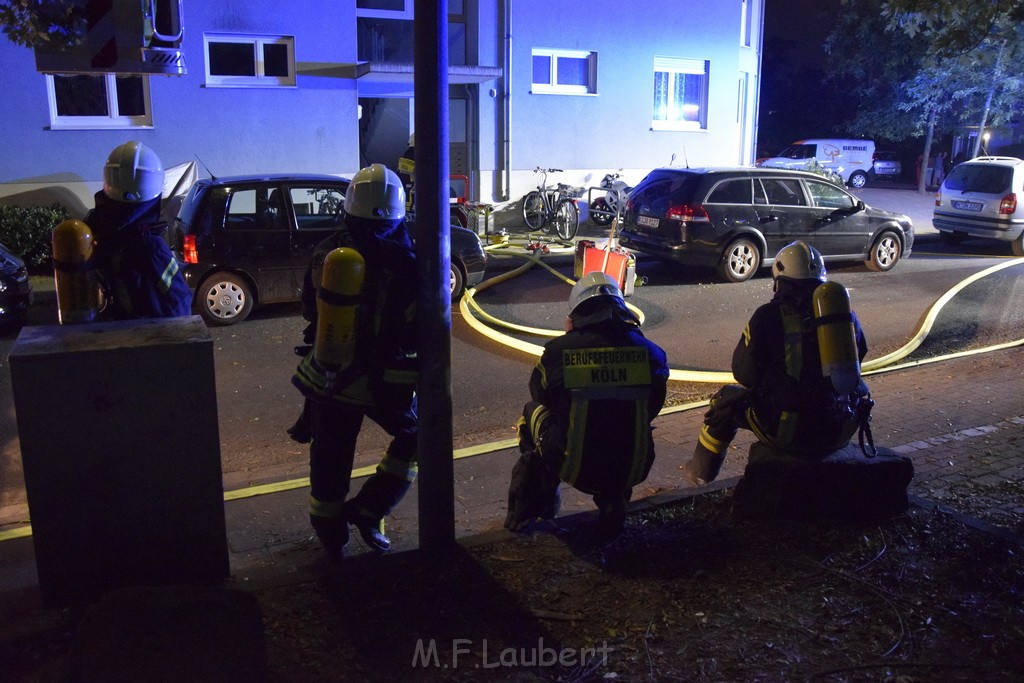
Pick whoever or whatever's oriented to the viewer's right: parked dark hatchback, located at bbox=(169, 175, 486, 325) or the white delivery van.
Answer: the parked dark hatchback

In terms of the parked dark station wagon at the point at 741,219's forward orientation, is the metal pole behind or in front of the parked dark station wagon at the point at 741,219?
behind

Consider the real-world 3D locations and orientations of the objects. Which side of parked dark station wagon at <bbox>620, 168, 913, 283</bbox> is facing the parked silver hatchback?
front

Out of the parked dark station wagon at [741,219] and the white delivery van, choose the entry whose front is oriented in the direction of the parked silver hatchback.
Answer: the parked dark station wagon

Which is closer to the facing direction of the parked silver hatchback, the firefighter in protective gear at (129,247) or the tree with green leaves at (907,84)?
the tree with green leaves

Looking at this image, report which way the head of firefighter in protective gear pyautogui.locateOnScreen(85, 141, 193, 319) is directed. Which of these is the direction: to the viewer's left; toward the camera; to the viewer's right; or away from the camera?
away from the camera

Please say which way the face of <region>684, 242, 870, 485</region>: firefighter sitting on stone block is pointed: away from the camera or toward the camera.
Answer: away from the camera

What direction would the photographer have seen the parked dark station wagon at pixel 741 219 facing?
facing away from the viewer and to the right of the viewer

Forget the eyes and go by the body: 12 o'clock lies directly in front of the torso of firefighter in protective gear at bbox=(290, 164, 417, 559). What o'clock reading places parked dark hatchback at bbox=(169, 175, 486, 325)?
The parked dark hatchback is roughly at 10 o'clock from the firefighter in protective gear.

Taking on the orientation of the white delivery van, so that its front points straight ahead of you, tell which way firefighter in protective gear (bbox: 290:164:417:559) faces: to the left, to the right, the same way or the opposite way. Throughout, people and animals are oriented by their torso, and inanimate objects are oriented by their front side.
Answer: to the right

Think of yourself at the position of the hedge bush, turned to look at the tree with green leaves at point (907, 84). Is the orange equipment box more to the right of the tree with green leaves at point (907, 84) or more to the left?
right

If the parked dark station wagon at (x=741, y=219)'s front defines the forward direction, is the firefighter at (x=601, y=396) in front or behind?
behind

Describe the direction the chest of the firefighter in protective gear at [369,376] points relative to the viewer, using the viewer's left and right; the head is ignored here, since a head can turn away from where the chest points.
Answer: facing away from the viewer and to the right of the viewer

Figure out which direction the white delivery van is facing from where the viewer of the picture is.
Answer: facing to the left of the viewer

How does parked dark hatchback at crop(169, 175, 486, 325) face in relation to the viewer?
to the viewer's right

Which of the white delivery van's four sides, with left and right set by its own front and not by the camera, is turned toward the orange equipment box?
left
